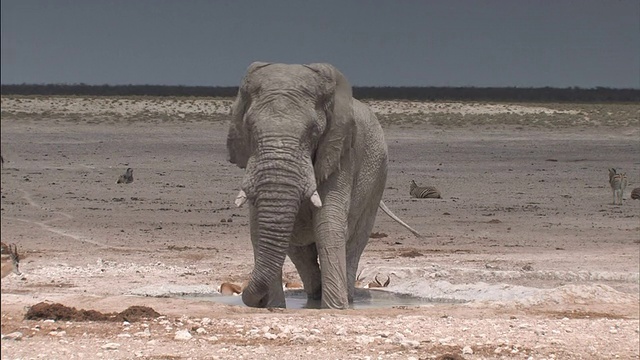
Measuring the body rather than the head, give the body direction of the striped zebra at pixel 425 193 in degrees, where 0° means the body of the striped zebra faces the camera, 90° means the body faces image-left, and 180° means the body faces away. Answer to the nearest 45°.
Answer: approximately 90°

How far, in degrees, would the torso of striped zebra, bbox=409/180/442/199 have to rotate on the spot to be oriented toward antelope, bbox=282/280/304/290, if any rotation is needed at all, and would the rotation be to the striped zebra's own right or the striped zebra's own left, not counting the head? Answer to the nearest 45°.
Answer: approximately 90° to the striped zebra's own left

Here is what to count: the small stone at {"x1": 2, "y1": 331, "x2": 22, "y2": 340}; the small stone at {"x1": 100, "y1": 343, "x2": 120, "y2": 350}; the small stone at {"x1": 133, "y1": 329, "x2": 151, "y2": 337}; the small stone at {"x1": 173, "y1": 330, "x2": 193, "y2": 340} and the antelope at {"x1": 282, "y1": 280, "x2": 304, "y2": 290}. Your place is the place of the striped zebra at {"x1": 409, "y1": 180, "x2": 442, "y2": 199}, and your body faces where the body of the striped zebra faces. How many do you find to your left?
5

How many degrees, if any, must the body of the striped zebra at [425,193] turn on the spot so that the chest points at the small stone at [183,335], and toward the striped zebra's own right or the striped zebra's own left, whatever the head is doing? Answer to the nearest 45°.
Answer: approximately 90° to the striped zebra's own left

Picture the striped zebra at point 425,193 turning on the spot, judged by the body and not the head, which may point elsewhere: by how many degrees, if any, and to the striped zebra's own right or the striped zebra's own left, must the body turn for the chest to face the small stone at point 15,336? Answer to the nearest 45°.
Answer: approximately 90° to the striped zebra's own left

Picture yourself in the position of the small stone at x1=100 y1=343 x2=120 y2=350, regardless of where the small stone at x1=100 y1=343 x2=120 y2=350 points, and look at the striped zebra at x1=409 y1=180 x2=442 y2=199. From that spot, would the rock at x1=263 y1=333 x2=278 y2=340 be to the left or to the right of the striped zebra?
right

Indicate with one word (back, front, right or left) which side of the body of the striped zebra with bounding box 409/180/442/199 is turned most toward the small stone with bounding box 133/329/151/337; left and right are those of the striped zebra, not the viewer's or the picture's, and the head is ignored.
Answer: left

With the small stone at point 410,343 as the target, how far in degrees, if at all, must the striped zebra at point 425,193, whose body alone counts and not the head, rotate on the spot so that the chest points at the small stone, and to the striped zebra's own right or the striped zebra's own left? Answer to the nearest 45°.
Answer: approximately 90° to the striped zebra's own left
